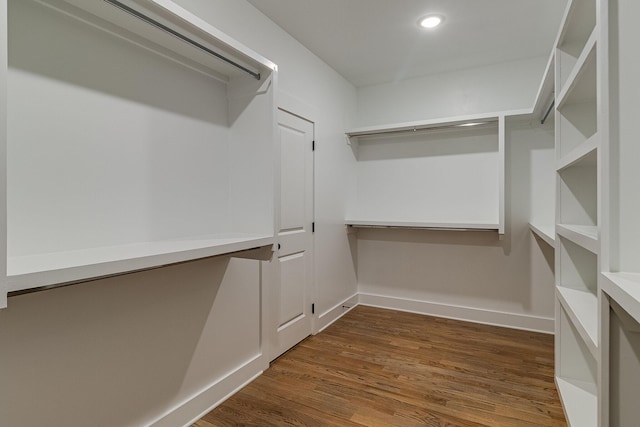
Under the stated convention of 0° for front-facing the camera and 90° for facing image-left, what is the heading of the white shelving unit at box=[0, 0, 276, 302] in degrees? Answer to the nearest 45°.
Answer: approximately 315°

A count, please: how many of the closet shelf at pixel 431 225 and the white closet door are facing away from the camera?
0

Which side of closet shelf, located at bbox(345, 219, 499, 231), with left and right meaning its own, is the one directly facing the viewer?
front

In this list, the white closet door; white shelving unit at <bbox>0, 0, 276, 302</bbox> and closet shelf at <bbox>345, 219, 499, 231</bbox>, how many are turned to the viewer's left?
0

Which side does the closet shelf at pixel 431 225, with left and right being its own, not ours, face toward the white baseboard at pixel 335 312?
right

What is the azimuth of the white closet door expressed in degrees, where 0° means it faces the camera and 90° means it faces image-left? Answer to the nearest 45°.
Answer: approximately 315°

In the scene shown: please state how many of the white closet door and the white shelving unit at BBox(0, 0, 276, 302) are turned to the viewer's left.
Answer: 0

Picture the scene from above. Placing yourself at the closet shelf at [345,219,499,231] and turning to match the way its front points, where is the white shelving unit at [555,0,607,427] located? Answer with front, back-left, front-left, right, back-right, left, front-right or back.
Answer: front-left

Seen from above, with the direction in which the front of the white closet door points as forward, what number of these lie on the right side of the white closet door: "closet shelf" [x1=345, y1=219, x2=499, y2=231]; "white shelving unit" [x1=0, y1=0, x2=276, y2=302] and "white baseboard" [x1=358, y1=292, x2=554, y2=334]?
1

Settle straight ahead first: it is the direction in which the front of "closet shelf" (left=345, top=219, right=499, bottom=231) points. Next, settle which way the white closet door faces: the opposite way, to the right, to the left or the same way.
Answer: to the left

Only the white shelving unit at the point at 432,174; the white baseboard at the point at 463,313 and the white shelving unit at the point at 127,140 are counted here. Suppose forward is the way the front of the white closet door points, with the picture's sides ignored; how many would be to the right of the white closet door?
1

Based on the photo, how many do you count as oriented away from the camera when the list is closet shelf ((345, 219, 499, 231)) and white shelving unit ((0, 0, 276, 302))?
0

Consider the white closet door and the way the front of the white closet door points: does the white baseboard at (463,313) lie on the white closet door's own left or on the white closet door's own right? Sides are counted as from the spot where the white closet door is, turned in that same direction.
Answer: on the white closet door's own left

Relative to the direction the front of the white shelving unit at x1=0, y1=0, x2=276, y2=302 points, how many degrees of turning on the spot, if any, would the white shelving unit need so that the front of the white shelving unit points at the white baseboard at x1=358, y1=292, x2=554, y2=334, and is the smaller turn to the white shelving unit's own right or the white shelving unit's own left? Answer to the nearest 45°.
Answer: approximately 45° to the white shelving unit's own left

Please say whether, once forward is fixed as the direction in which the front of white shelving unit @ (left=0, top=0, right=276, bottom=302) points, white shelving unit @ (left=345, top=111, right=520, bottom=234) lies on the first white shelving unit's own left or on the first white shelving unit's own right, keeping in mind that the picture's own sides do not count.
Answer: on the first white shelving unit's own left
